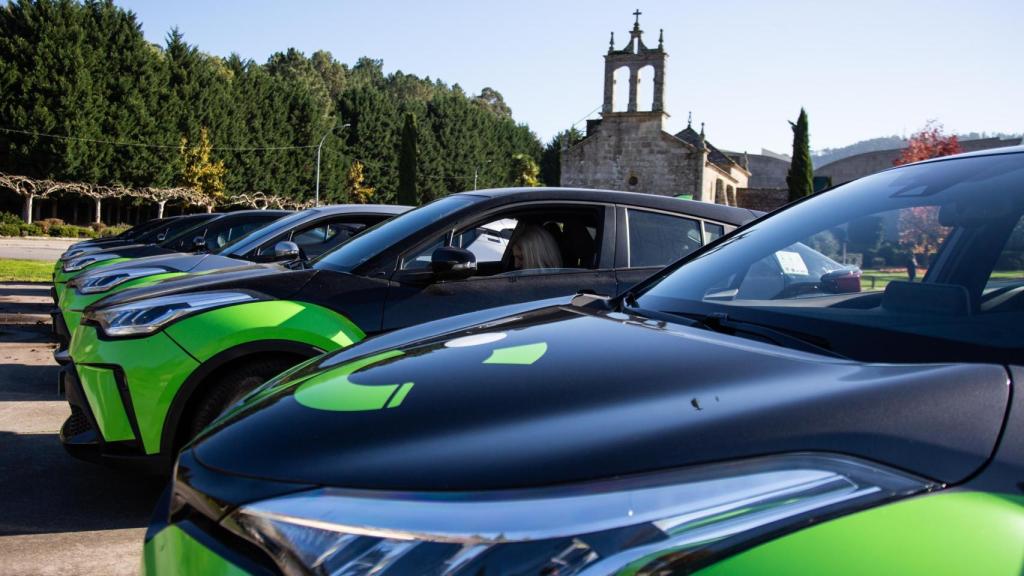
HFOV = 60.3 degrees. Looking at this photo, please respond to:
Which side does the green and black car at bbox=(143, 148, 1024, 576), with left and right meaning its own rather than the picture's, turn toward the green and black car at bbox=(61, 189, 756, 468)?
right

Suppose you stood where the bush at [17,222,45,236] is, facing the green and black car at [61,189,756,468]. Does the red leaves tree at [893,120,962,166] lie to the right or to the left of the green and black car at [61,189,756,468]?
left

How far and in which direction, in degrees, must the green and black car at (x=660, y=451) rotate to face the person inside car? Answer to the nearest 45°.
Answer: approximately 135° to its right

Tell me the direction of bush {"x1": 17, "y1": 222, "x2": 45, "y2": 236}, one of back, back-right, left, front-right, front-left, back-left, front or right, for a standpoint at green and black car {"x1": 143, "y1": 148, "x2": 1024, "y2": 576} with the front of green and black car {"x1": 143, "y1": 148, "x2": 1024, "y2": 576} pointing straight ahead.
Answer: right

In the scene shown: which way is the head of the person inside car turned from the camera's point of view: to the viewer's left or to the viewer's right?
to the viewer's left

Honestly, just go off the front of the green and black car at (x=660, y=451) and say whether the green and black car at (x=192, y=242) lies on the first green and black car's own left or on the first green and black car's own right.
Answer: on the first green and black car's own right

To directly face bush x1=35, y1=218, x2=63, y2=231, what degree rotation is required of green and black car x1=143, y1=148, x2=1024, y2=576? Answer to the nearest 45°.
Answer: approximately 90° to its right

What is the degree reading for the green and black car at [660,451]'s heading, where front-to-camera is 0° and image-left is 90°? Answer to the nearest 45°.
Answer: approximately 45°
